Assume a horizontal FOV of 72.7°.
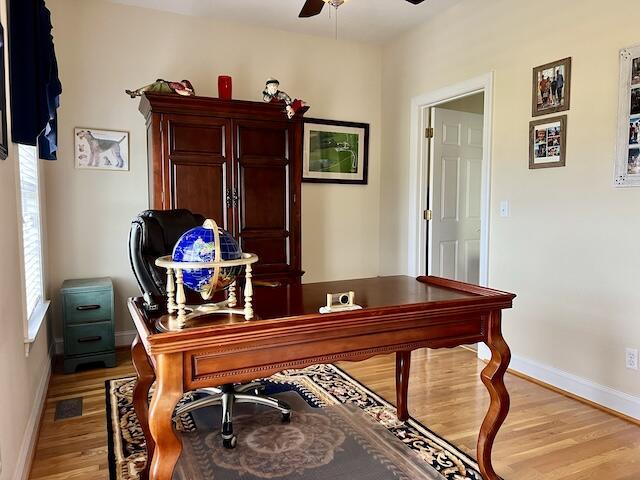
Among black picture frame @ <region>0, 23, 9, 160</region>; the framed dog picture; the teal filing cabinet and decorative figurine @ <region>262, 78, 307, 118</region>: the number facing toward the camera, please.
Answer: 3

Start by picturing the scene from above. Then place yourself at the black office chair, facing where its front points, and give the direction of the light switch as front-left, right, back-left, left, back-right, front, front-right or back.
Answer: front-left

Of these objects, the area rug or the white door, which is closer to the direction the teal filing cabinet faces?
the area rug

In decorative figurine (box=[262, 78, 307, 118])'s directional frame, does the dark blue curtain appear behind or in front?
in front

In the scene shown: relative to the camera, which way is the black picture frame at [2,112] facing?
to the viewer's right

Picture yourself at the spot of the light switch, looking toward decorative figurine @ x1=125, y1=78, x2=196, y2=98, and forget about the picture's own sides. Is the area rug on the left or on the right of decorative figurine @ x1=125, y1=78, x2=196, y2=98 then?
left

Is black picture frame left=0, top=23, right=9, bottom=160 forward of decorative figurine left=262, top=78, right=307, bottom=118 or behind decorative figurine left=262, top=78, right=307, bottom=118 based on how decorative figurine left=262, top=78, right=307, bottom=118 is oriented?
forward

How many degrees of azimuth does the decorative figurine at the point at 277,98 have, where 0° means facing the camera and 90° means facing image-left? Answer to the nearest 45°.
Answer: approximately 0°
